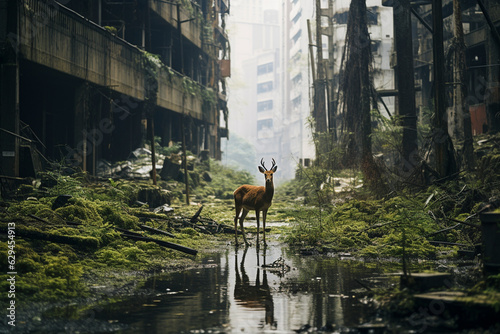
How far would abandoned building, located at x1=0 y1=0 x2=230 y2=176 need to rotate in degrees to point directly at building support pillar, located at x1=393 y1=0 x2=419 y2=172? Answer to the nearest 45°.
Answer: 0° — it already faces it

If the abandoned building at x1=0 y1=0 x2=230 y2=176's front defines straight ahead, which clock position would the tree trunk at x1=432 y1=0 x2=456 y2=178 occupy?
The tree trunk is roughly at 12 o'clock from the abandoned building.

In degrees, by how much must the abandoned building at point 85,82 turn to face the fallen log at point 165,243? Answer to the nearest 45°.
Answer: approximately 45° to its right

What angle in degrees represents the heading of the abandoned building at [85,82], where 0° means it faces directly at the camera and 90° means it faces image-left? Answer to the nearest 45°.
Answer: approximately 315°

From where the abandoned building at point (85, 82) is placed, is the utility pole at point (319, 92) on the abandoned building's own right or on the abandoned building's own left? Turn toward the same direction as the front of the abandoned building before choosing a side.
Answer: on the abandoned building's own left

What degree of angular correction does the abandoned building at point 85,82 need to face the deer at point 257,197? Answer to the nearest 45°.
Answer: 0° — it already faces it

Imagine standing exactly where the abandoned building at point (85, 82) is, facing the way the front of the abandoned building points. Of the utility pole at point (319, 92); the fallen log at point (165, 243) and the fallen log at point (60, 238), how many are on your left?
1
